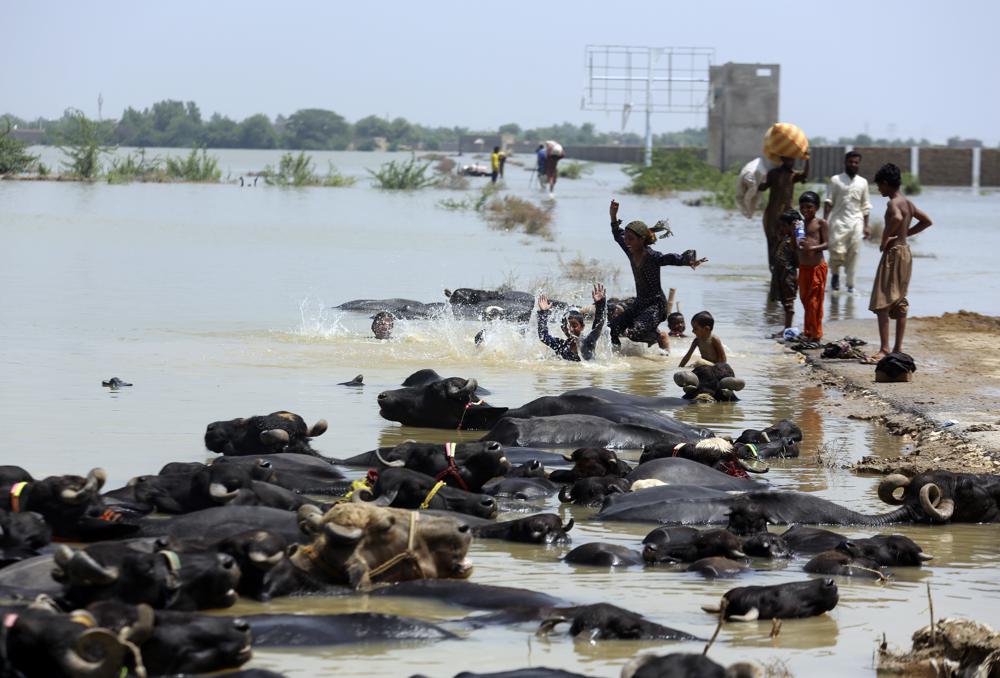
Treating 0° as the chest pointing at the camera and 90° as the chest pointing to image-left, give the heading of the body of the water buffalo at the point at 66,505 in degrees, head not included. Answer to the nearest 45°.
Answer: approximately 270°

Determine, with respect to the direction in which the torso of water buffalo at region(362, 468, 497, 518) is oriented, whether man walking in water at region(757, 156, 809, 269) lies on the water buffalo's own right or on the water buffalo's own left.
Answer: on the water buffalo's own left

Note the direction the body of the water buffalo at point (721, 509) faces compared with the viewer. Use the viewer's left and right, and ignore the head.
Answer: facing to the right of the viewer
